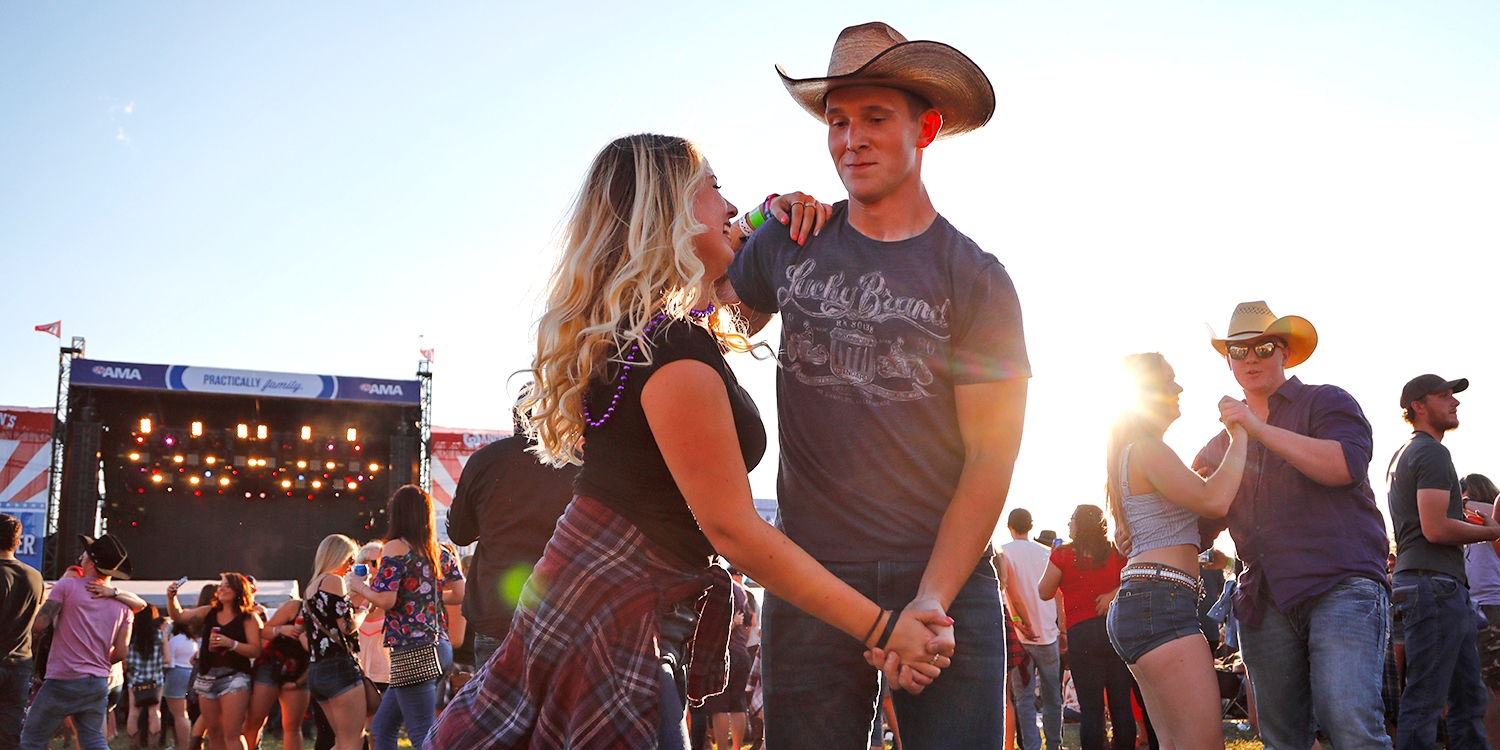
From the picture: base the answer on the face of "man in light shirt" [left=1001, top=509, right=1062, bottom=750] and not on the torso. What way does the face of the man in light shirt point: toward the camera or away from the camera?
away from the camera

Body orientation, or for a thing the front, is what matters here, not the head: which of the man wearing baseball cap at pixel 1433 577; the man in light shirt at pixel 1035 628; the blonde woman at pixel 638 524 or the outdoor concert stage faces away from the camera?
the man in light shirt

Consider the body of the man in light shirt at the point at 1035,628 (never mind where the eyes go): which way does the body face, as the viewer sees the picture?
away from the camera

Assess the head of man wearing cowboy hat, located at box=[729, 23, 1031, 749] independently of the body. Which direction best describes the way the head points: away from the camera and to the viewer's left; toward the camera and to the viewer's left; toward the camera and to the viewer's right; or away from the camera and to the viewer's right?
toward the camera and to the viewer's left

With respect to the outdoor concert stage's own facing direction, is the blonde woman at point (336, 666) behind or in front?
in front

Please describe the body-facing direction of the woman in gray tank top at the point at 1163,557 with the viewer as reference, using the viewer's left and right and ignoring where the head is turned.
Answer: facing to the right of the viewer

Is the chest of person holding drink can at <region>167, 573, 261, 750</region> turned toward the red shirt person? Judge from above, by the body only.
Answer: no

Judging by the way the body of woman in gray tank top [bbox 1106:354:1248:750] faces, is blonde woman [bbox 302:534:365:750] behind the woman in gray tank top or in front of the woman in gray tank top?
behind

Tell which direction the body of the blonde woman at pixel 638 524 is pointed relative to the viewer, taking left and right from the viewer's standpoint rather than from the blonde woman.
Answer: facing to the right of the viewer

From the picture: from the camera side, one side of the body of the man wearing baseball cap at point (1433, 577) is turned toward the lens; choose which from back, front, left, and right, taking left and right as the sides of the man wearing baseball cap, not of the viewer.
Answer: right

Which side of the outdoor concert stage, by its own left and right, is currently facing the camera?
front

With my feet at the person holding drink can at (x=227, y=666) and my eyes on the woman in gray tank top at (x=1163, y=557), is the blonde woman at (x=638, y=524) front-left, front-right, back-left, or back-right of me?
front-right

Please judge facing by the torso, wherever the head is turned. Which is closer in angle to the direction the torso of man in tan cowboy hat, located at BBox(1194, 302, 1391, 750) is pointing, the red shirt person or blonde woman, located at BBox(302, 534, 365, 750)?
the blonde woman

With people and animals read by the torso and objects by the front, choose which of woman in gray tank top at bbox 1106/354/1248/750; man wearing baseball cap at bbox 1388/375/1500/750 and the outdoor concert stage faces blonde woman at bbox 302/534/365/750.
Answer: the outdoor concert stage

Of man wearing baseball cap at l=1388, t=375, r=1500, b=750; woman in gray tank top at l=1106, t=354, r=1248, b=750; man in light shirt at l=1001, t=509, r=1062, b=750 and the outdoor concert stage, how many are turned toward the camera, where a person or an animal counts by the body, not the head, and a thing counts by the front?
1

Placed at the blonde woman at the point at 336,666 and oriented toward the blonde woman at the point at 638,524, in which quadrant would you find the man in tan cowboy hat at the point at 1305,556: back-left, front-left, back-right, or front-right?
front-left

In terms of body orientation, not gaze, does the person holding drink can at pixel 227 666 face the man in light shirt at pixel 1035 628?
no

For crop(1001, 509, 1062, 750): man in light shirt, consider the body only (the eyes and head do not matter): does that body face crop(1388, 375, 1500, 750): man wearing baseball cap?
no

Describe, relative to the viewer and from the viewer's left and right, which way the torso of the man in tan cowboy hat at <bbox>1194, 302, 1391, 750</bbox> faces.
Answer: facing the viewer and to the left of the viewer
